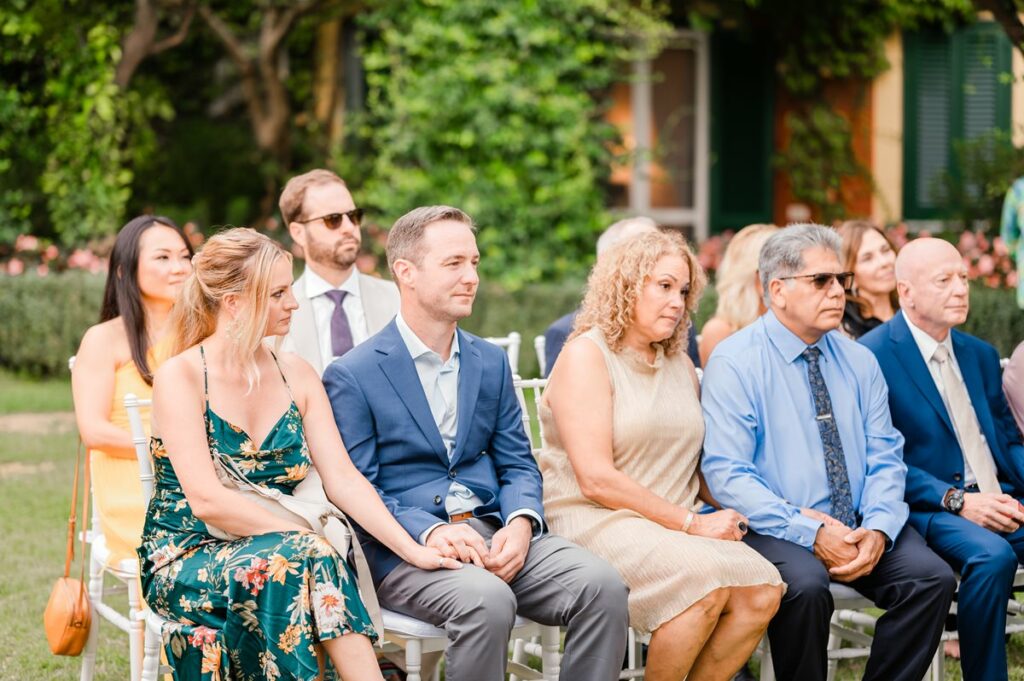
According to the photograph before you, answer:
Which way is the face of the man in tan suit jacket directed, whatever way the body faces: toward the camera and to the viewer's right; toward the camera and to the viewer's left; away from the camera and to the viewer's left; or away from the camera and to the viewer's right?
toward the camera and to the viewer's right

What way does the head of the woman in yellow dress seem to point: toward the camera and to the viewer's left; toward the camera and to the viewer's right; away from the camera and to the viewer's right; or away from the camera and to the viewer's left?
toward the camera and to the viewer's right

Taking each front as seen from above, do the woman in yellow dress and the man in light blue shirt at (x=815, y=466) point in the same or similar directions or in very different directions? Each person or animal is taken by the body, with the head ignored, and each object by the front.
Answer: same or similar directions

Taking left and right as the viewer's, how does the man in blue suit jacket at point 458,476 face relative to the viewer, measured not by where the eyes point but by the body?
facing the viewer and to the right of the viewer

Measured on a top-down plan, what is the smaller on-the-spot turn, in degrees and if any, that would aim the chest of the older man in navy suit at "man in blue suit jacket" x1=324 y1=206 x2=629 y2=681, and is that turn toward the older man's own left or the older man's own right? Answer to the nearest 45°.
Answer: approximately 90° to the older man's own right

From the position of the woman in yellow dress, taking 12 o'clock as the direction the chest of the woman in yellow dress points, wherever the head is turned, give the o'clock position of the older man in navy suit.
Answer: The older man in navy suit is roughly at 11 o'clock from the woman in yellow dress.

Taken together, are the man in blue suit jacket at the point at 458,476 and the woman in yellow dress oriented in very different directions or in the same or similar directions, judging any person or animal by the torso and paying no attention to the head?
same or similar directions

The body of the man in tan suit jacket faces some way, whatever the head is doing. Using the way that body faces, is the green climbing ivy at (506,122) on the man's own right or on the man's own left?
on the man's own left

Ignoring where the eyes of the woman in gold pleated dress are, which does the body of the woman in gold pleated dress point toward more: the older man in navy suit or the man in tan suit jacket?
the older man in navy suit

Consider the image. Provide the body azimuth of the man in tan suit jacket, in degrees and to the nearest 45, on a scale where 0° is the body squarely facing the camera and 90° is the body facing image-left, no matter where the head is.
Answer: approximately 315°

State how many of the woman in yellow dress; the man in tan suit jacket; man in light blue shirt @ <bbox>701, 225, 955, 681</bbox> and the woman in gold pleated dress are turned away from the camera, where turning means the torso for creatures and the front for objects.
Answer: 0

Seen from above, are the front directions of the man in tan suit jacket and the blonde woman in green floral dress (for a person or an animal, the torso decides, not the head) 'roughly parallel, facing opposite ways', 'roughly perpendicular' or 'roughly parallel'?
roughly parallel

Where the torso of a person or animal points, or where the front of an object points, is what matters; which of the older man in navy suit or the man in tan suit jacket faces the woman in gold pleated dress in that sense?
the man in tan suit jacket

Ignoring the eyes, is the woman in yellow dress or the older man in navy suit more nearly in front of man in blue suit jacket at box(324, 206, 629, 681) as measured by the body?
the older man in navy suit

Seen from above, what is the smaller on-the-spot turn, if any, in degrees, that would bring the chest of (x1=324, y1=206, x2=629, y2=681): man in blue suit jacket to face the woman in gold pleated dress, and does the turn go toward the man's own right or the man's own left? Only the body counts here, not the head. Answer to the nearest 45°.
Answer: approximately 45° to the man's own left
